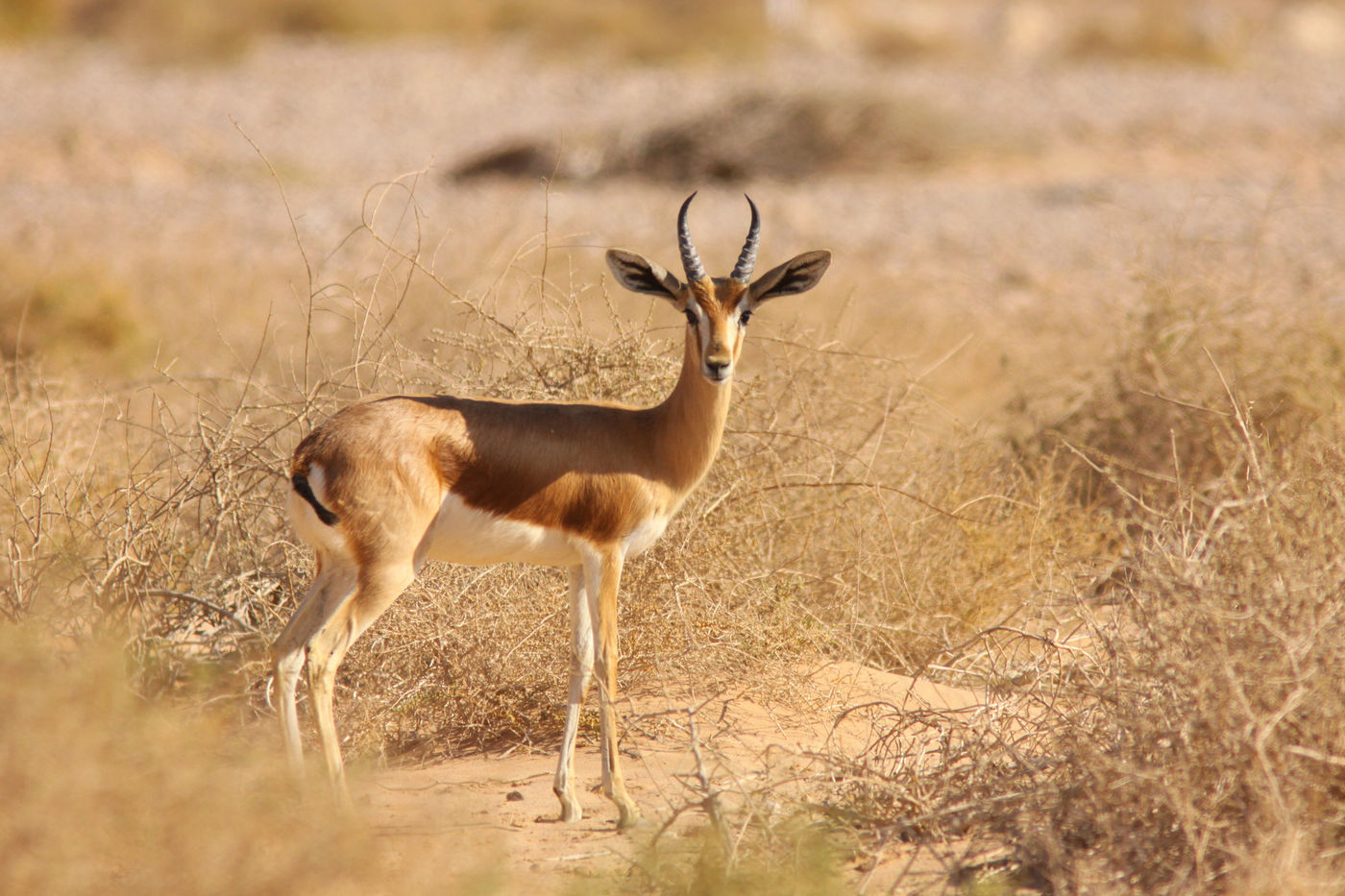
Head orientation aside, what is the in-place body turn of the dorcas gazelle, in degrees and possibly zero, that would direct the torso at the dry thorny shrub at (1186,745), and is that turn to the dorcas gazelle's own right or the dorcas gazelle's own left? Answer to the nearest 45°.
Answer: approximately 45° to the dorcas gazelle's own right

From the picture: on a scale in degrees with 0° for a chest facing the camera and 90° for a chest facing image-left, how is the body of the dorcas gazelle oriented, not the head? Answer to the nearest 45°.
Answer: approximately 270°
